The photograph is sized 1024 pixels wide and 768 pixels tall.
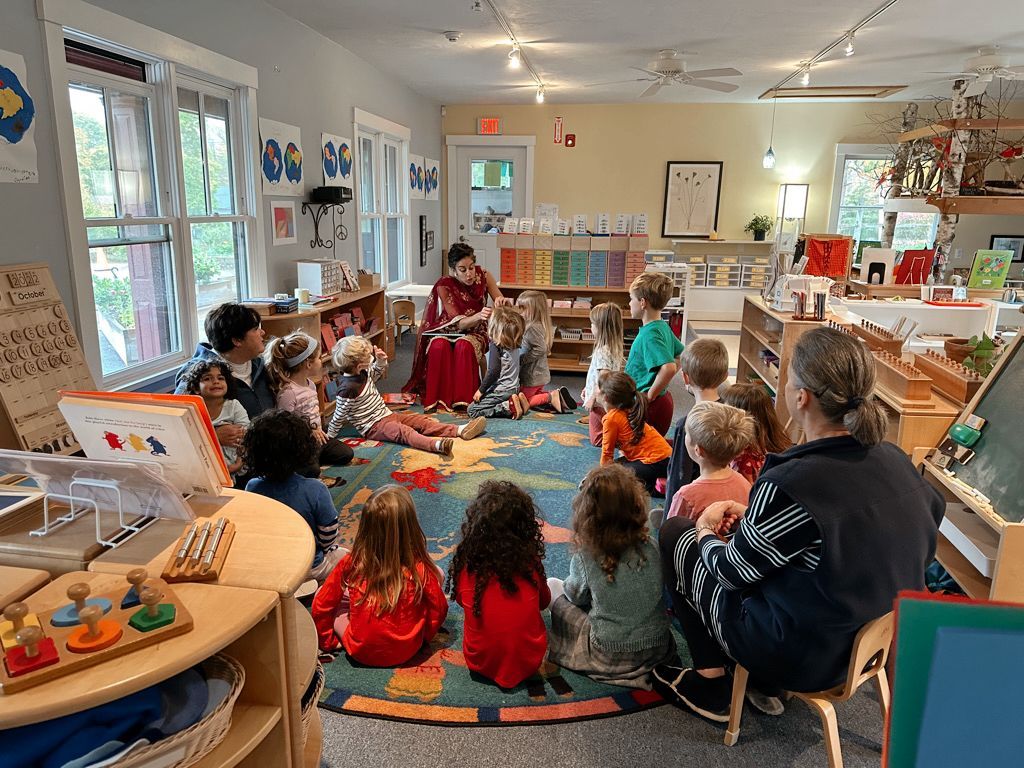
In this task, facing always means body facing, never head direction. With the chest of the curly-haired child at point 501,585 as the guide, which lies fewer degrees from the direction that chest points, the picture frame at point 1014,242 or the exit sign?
the exit sign

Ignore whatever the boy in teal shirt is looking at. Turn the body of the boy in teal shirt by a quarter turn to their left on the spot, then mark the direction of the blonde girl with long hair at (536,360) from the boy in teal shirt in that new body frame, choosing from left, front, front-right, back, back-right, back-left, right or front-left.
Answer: back-right

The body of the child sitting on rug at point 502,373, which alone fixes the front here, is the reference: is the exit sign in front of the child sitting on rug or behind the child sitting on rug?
in front

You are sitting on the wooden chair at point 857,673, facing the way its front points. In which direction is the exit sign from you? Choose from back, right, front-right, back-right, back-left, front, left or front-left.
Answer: front

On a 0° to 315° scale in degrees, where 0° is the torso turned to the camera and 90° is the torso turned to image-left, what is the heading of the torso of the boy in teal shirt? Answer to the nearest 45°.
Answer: approximately 90°

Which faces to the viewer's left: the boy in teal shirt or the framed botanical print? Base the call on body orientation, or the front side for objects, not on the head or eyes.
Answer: the boy in teal shirt

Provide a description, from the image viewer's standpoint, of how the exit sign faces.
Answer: facing the viewer

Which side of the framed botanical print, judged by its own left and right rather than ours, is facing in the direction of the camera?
front

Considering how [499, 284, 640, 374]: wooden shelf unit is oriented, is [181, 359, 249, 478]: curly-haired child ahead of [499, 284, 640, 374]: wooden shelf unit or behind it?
ahead

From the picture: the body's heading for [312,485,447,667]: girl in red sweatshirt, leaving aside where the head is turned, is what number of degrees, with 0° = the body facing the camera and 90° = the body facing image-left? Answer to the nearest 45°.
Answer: approximately 180°

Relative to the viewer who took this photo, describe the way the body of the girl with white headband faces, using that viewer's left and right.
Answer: facing to the right of the viewer

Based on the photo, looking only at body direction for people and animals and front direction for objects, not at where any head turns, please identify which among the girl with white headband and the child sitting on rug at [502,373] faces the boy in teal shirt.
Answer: the girl with white headband

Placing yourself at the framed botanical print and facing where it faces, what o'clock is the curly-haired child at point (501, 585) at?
The curly-haired child is roughly at 12 o'clock from the framed botanical print.

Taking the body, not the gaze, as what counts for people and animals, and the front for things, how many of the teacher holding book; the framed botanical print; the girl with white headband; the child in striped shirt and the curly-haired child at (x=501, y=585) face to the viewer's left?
0

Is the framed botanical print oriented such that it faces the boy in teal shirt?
yes

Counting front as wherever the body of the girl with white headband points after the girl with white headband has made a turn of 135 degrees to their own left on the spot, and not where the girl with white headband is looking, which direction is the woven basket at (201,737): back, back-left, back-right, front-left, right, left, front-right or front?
back-left

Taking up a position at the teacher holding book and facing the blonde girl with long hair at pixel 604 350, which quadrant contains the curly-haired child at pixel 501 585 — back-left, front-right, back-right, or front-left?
front-right

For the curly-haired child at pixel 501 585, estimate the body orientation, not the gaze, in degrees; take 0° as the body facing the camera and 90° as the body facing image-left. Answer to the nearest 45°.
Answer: approximately 180°

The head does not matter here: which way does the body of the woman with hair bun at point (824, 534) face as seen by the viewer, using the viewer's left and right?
facing away from the viewer and to the left of the viewer

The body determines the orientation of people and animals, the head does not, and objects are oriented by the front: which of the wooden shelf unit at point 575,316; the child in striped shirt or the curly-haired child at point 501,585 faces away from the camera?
the curly-haired child
